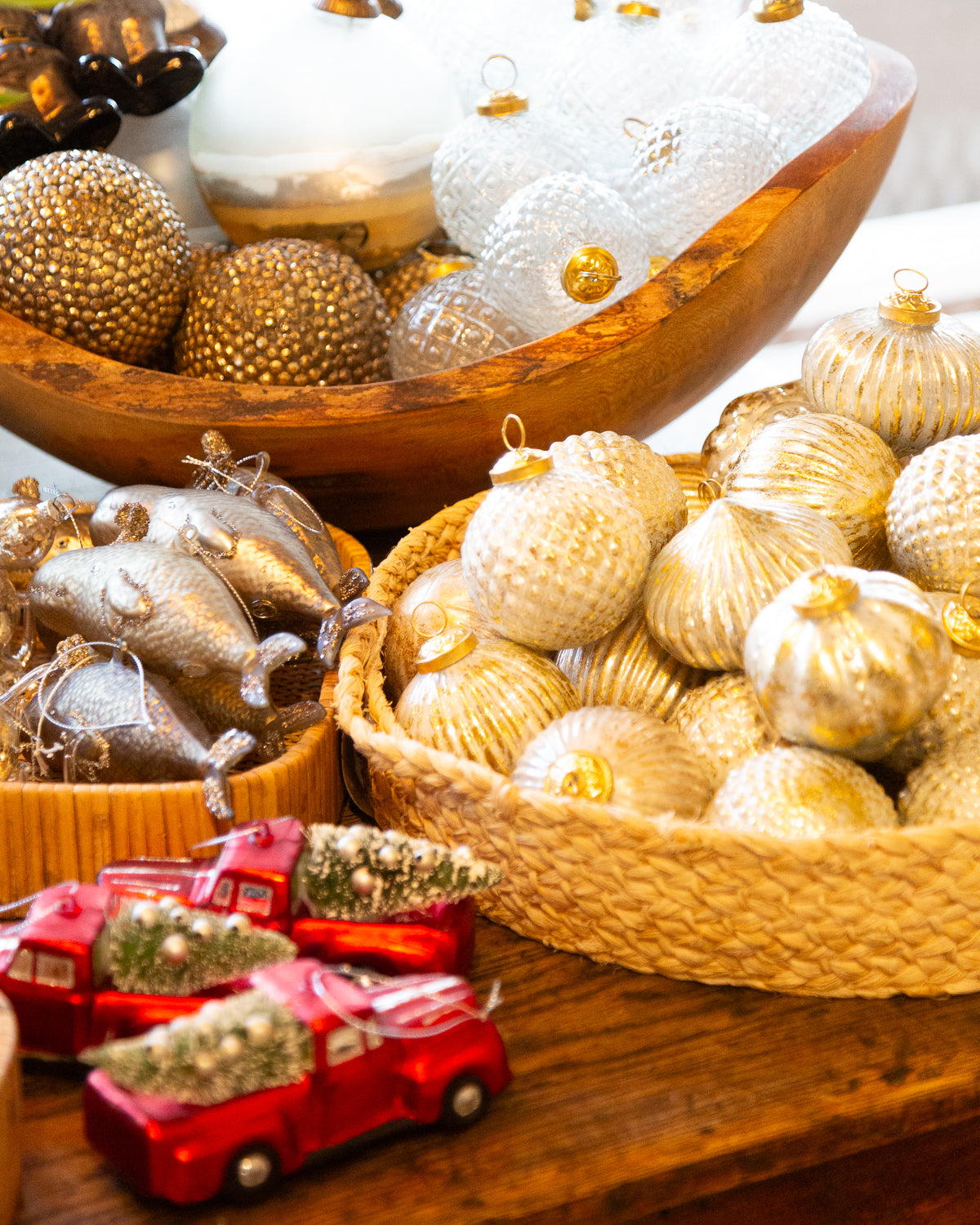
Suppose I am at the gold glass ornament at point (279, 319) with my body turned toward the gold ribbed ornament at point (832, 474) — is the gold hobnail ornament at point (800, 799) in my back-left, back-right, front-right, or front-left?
front-right

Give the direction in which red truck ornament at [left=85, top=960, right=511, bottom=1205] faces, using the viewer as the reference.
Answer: facing away from the viewer and to the right of the viewer

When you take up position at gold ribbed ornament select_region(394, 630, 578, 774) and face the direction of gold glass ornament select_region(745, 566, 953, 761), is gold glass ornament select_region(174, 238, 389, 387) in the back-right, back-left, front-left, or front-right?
back-left
